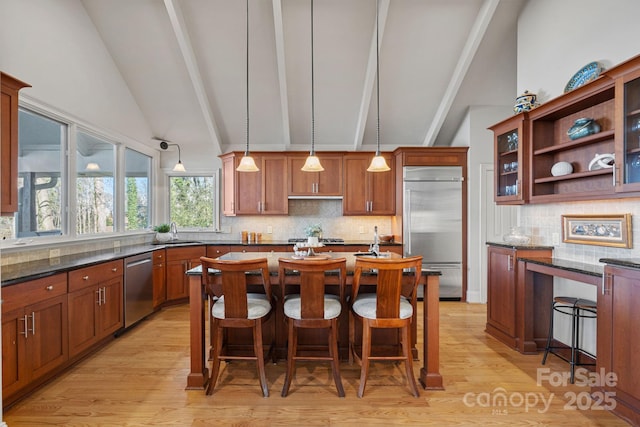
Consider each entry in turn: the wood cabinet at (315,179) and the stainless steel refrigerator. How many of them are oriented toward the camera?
2

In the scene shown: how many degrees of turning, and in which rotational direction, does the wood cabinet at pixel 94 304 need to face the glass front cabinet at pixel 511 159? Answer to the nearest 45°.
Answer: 0° — it already faces it

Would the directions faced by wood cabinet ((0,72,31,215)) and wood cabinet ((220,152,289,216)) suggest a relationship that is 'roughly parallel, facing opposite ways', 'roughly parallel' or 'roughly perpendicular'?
roughly perpendicular

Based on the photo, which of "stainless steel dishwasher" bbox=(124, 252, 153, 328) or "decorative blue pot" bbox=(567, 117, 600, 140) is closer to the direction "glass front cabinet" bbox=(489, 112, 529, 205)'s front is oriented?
the stainless steel dishwasher

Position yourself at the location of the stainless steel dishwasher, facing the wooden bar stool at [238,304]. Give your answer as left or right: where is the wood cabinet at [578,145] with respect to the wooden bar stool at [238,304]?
left

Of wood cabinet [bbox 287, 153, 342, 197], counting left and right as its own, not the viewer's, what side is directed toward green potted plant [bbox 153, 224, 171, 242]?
right

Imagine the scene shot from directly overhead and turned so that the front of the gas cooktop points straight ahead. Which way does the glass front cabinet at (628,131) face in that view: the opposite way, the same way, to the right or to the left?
to the right

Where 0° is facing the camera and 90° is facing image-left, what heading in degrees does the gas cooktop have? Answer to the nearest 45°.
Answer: approximately 0°

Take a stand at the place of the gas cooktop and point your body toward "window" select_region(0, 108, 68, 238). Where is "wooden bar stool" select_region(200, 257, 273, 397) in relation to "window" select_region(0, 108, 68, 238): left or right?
left

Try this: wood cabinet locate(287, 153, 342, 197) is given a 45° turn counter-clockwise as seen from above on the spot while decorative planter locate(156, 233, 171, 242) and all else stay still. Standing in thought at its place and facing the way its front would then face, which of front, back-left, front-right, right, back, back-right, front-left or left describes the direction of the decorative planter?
back-right

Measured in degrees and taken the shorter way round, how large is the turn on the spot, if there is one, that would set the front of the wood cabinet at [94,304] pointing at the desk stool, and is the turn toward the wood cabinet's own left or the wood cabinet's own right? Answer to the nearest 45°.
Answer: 0° — it already faces it

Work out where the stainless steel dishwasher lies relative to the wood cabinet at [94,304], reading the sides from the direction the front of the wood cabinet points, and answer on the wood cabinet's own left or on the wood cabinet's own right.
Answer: on the wood cabinet's own left
